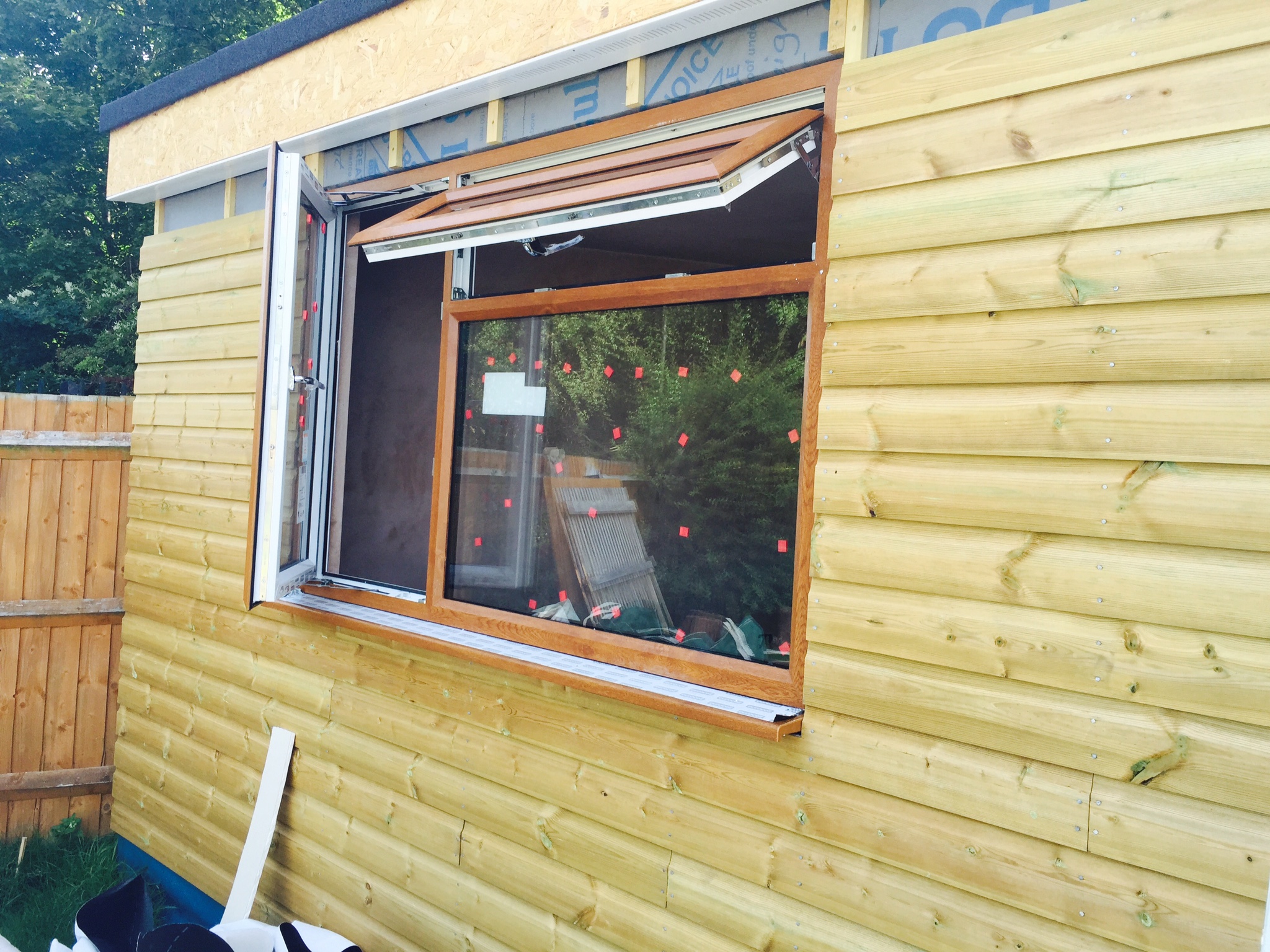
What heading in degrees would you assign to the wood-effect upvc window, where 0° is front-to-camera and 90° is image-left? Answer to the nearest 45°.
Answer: approximately 45°
